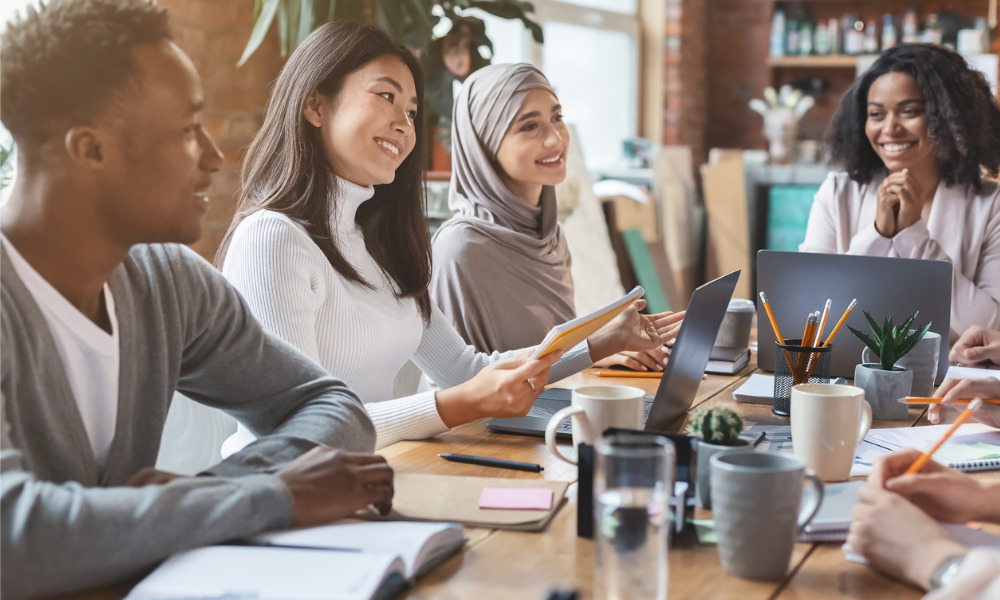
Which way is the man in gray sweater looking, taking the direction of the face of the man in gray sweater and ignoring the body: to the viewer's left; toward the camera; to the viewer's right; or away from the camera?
to the viewer's right

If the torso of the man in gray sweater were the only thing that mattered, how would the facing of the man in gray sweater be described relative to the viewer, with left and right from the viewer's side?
facing the viewer and to the right of the viewer

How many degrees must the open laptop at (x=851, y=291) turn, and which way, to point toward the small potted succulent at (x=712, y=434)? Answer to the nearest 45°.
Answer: approximately 180°

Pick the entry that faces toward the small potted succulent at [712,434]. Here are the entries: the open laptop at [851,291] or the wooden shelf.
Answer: the wooden shelf

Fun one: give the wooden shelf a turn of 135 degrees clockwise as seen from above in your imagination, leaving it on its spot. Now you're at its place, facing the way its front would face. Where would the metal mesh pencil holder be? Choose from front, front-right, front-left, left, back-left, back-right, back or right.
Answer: back-left

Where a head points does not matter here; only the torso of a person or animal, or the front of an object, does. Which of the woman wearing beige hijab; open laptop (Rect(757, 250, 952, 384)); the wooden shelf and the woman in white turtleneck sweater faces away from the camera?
the open laptop

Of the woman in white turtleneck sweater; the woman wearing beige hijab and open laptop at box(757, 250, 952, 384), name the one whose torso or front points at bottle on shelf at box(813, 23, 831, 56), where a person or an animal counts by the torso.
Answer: the open laptop

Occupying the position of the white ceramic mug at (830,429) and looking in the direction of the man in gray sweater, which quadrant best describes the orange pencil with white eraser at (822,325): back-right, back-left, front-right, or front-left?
back-right

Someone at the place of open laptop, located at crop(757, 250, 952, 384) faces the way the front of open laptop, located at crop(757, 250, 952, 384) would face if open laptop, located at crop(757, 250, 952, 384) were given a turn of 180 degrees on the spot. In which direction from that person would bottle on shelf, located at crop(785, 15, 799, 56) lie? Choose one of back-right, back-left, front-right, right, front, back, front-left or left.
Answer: back

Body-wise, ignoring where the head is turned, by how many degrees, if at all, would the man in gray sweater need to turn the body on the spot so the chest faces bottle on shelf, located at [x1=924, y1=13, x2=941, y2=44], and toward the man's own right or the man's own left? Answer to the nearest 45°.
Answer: approximately 90° to the man's own left

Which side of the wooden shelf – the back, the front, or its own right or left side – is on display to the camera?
front

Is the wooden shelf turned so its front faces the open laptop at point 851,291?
yes

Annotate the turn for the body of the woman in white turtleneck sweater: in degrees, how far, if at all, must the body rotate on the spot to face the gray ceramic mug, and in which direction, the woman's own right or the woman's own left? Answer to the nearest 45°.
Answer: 0° — they already face it

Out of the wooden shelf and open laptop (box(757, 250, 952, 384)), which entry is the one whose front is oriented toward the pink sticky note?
the wooden shelf

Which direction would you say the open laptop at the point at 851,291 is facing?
away from the camera

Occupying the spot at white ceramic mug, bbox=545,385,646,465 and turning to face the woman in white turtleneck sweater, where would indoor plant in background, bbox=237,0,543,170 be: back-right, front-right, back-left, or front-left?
front-right

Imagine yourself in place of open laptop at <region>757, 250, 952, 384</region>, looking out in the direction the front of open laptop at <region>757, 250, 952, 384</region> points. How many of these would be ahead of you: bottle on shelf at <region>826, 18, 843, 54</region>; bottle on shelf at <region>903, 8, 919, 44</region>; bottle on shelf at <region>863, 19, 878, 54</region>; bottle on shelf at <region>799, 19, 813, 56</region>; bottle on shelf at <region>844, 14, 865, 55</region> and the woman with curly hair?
6
